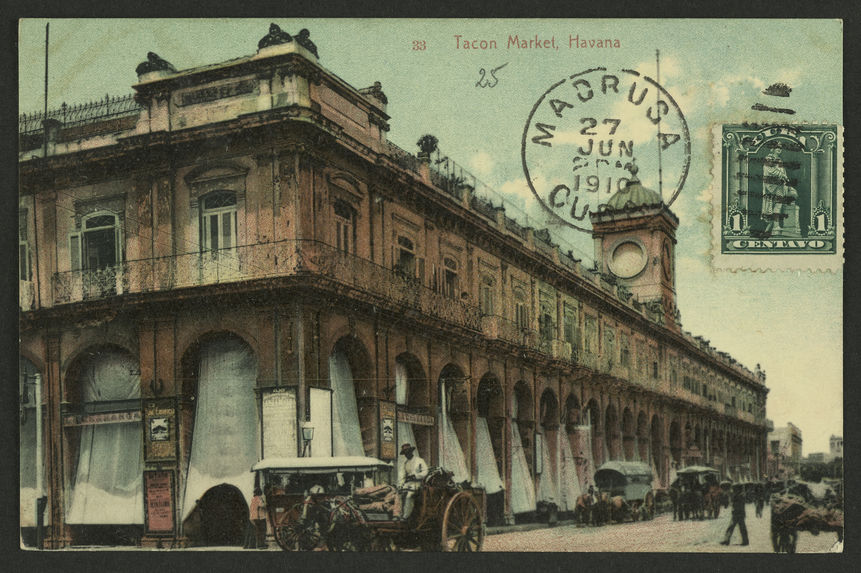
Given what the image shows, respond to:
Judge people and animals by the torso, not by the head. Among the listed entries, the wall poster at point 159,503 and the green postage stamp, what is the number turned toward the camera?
2

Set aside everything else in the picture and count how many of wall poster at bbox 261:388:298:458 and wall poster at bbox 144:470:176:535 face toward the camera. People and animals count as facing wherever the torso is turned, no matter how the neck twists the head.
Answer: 2

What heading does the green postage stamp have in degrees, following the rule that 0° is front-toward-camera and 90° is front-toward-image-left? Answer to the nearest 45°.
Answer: approximately 0°
